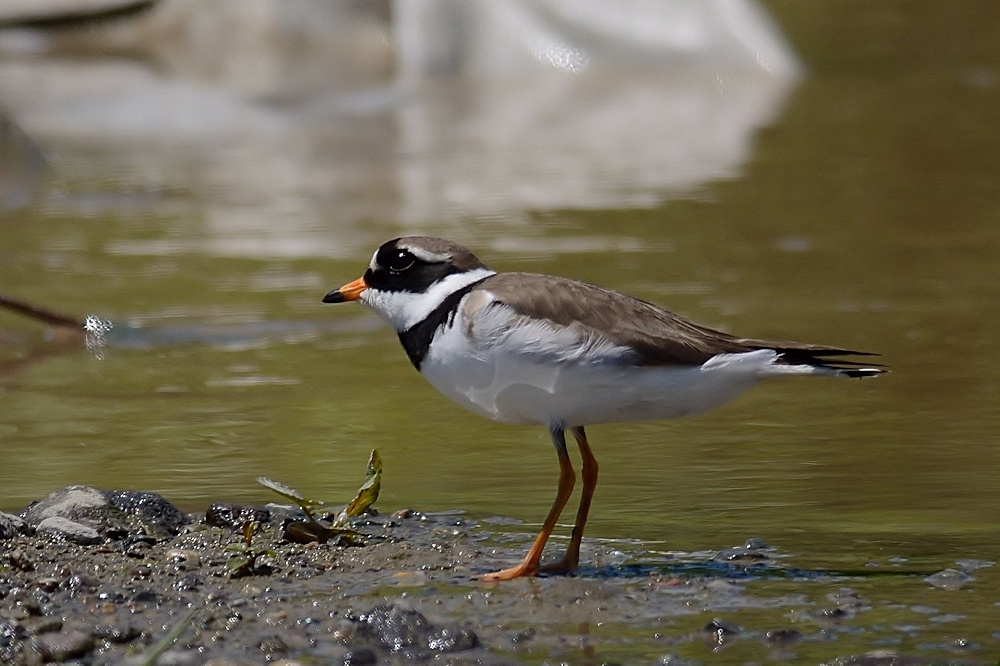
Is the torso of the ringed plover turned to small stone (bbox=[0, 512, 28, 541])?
yes

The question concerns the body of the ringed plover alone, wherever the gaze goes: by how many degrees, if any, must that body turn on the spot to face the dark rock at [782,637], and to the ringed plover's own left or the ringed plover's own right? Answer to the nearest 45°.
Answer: approximately 135° to the ringed plover's own left

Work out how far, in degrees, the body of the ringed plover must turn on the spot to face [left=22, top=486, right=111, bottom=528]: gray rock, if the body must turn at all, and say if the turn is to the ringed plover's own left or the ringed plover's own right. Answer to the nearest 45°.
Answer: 0° — it already faces it

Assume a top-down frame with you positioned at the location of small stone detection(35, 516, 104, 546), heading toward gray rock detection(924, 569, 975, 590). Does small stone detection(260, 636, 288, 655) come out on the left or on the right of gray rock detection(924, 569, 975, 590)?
right

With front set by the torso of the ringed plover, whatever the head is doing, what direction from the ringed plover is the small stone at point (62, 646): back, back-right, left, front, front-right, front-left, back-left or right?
front-left

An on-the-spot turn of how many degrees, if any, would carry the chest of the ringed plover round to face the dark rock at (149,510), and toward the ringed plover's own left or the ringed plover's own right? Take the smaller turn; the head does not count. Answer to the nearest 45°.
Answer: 0° — it already faces it

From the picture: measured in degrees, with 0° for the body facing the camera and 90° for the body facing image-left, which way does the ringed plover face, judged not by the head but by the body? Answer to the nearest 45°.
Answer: approximately 90°

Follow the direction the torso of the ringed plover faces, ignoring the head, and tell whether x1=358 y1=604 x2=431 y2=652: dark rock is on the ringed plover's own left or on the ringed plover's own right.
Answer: on the ringed plover's own left

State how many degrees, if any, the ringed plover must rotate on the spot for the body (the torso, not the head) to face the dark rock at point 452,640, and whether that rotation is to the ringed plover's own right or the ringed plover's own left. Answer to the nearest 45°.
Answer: approximately 90° to the ringed plover's own left

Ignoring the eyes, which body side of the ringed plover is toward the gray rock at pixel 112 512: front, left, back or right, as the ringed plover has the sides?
front

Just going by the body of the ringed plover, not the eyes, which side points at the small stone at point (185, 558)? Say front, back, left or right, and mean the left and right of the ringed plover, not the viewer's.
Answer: front

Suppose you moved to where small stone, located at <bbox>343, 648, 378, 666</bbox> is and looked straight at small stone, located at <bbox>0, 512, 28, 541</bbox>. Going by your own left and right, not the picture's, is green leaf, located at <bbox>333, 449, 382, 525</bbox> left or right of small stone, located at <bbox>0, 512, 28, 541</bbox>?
right

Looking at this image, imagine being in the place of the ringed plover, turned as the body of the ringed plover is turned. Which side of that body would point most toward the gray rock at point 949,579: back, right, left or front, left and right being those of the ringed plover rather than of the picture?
back

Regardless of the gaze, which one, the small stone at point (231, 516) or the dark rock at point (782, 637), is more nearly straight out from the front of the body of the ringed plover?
the small stone

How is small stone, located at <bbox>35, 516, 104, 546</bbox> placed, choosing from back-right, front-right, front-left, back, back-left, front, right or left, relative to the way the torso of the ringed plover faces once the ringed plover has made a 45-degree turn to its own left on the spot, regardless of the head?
front-right
